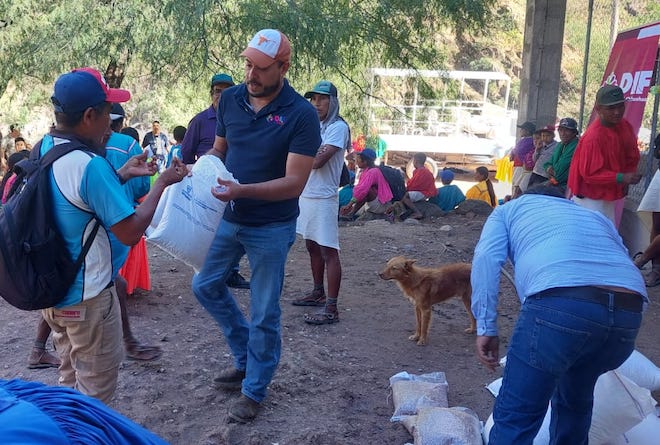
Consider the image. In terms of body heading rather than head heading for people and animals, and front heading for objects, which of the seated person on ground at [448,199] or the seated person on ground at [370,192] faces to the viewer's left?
the seated person on ground at [370,192]

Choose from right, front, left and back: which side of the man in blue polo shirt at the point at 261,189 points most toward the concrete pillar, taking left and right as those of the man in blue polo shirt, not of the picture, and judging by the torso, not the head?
back

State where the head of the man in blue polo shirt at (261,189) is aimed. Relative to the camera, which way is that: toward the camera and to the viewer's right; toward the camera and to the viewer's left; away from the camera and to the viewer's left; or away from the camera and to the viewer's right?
toward the camera and to the viewer's left

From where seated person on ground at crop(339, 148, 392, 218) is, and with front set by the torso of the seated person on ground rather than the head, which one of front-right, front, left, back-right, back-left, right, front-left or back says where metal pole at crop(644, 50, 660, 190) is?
back-left

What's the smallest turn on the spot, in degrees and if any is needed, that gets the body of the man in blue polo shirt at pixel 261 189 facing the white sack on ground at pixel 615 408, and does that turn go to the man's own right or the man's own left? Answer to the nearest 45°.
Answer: approximately 135° to the man's own left

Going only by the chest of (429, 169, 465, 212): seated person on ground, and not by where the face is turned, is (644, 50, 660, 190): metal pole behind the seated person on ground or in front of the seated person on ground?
behind

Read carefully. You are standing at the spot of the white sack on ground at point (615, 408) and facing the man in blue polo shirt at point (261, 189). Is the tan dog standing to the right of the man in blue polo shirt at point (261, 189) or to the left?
right

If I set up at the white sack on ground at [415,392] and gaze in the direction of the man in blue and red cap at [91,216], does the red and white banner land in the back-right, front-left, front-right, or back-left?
back-right

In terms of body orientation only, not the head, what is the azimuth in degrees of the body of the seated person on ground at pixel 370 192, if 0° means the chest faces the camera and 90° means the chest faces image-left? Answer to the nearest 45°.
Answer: approximately 90°

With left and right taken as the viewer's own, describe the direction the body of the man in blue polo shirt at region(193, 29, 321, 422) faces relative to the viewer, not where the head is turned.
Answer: facing the viewer and to the left of the viewer
